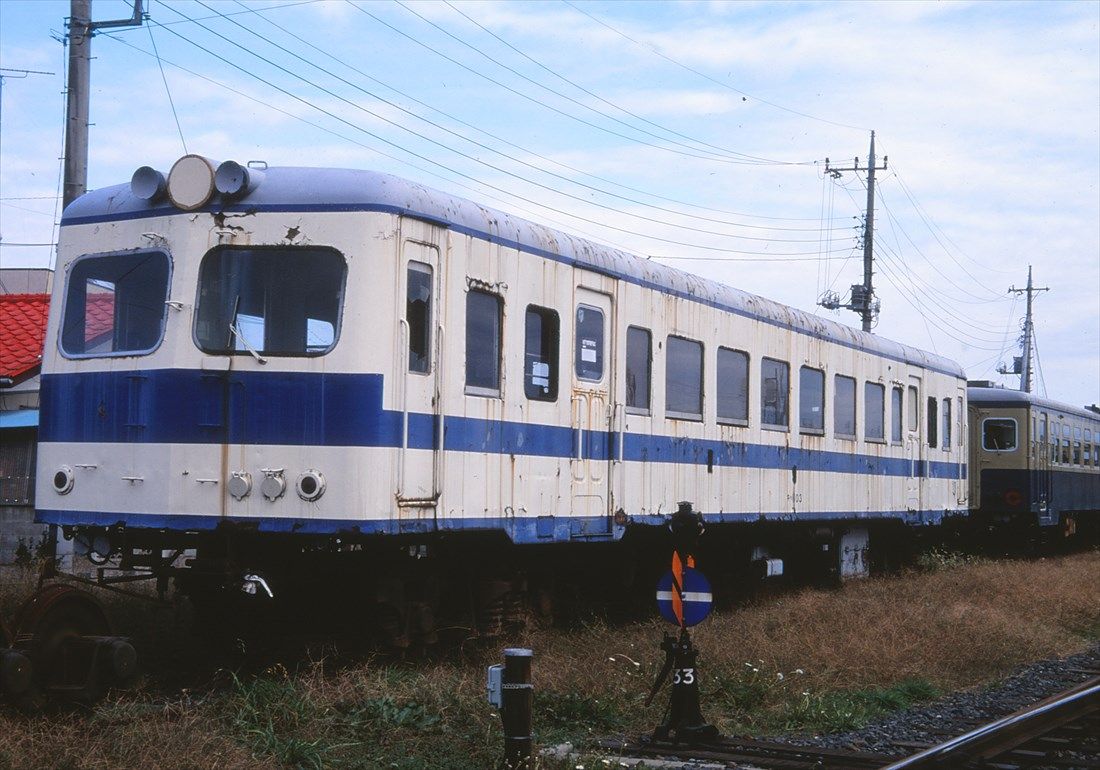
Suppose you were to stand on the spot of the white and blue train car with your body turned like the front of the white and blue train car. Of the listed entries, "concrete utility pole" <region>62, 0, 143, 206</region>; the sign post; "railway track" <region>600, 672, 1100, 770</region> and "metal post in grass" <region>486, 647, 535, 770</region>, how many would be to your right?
1

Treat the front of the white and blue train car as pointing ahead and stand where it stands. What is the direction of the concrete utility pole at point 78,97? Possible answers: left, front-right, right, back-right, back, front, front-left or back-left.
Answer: right

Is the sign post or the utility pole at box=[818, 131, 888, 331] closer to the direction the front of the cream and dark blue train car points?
the sign post

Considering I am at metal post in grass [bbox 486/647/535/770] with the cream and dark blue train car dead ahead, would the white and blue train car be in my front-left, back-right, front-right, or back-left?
front-left

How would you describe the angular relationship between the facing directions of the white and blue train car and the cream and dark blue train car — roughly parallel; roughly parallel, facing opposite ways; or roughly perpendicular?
roughly parallel

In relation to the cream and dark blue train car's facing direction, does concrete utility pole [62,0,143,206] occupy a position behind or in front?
in front

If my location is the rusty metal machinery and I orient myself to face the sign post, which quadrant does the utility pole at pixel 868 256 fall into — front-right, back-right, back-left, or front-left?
front-left

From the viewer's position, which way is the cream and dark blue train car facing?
facing the viewer and to the left of the viewer

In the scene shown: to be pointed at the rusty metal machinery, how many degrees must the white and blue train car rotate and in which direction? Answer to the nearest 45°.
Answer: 0° — it already faces it

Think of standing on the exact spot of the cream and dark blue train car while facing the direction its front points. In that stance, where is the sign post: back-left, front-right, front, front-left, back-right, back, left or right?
front-left

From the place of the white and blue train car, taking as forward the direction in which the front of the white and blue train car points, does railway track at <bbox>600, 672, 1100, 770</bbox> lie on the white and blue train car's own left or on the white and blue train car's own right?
on the white and blue train car's own left

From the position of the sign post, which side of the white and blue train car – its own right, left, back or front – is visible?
left

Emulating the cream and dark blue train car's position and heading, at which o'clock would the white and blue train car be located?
The white and blue train car is roughly at 11 o'clock from the cream and dark blue train car.

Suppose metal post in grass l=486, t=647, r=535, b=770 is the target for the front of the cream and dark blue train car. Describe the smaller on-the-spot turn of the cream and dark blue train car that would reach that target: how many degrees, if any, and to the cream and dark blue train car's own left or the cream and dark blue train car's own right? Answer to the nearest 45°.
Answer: approximately 45° to the cream and dark blue train car's own left

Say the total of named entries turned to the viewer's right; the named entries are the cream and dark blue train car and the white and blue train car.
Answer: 0

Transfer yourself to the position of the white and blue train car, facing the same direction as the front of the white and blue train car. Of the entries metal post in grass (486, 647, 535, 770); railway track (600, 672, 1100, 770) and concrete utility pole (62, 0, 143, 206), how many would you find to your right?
1

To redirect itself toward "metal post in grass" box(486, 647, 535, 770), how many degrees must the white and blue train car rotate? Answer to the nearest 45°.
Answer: approximately 90° to its left
